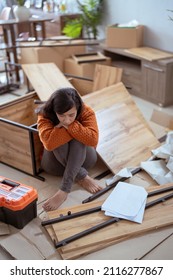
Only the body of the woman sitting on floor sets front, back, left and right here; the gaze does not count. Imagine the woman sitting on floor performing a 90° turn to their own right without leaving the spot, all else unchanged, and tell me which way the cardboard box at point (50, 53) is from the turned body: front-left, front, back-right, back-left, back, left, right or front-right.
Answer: right

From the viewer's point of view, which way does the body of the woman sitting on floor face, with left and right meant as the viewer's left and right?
facing the viewer

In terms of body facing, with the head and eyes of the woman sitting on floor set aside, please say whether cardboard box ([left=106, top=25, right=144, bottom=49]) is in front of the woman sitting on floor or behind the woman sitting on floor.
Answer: behind

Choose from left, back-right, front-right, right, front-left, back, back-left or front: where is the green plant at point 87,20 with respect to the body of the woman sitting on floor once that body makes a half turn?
front

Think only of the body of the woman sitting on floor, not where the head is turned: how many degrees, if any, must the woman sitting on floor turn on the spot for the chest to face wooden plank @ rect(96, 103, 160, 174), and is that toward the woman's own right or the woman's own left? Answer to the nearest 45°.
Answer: approximately 135° to the woman's own left

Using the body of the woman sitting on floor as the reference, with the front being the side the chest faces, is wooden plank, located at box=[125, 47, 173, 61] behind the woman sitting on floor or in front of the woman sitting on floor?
behind

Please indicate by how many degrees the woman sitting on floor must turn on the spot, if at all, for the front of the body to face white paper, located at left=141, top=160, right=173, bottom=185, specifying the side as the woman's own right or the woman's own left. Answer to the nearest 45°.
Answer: approximately 90° to the woman's own left

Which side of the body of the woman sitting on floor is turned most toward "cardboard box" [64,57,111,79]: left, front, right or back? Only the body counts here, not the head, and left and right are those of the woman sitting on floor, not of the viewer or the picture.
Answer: back

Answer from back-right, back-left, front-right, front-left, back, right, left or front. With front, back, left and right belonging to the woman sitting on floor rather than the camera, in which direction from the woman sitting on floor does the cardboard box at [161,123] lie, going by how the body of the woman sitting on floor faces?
back-left

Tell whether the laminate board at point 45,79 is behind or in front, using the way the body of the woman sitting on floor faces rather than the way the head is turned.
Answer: behind
